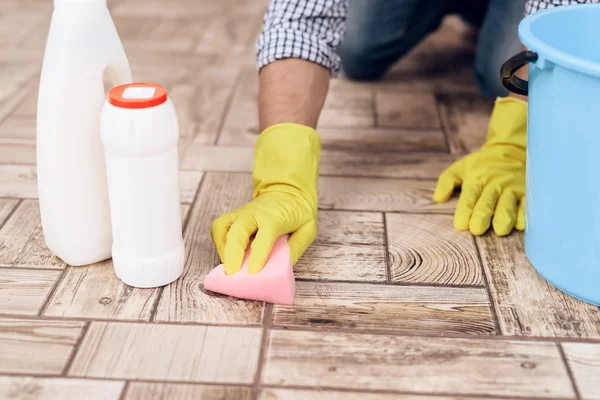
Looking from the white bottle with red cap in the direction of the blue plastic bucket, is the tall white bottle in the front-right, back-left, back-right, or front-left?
back-left

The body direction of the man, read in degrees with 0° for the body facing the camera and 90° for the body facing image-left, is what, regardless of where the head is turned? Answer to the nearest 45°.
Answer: approximately 0°
